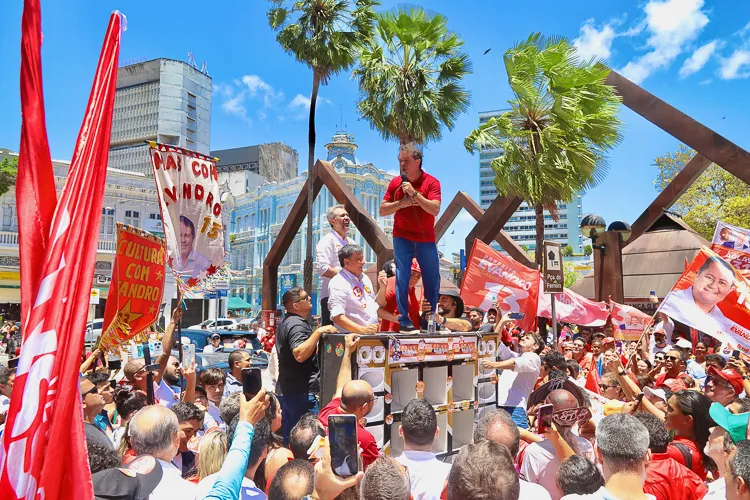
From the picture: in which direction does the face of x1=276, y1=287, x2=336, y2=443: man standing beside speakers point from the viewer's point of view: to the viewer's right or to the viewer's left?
to the viewer's right

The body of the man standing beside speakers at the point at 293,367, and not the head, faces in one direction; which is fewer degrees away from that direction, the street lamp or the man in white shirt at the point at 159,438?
the street lamp

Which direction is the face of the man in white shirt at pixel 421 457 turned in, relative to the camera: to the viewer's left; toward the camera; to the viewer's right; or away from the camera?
away from the camera

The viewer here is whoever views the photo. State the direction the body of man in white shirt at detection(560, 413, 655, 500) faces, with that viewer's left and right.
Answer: facing away from the viewer

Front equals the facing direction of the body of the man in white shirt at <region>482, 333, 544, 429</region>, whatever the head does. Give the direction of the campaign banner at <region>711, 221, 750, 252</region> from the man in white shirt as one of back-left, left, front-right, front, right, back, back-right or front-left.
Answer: back-right

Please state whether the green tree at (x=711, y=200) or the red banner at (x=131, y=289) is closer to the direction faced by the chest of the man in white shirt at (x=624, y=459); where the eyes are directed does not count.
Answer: the green tree

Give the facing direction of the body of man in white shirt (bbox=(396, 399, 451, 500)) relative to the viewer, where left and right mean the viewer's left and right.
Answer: facing away from the viewer

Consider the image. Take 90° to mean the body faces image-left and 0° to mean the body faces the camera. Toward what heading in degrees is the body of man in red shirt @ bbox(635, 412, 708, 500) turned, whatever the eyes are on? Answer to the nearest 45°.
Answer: approximately 135°

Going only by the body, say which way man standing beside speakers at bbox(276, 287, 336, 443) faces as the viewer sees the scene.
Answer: to the viewer's right

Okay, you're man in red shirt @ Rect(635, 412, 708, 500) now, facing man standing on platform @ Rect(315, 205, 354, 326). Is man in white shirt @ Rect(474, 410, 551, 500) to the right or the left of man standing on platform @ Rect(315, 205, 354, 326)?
left
